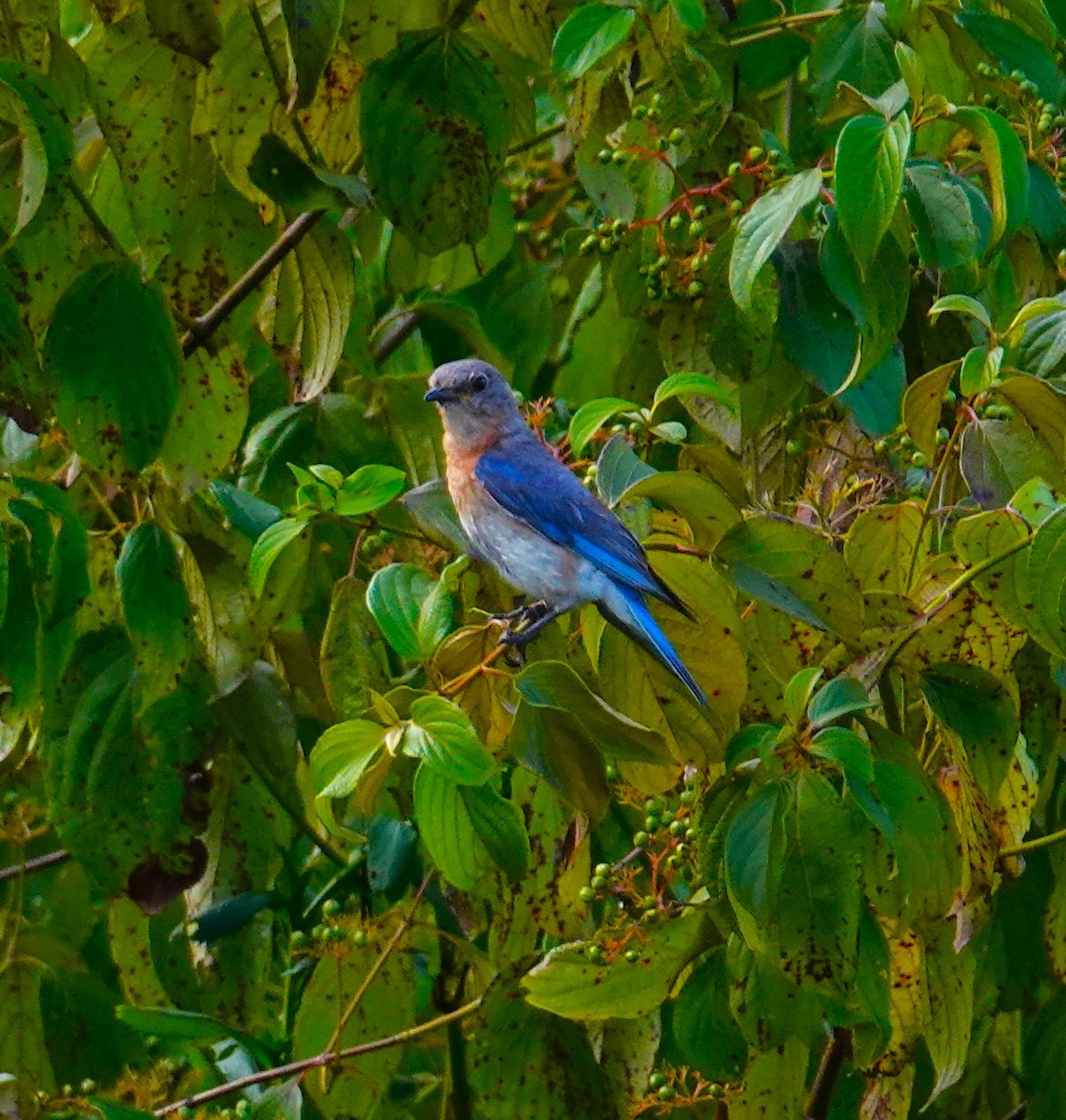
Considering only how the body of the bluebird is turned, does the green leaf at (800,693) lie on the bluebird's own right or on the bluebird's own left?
on the bluebird's own left

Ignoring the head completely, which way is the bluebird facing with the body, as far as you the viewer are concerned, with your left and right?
facing to the left of the viewer

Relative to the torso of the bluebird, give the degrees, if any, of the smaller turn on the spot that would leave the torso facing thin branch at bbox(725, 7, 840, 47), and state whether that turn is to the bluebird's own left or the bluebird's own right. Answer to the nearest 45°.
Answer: approximately 180°
